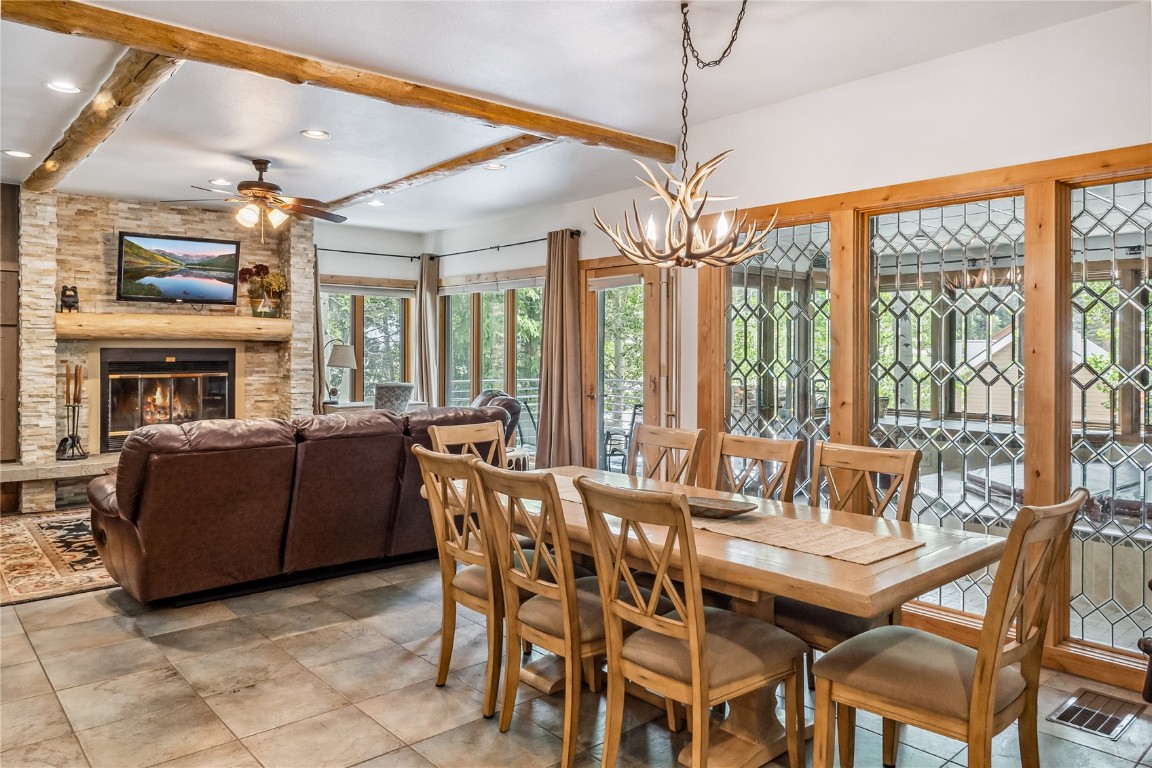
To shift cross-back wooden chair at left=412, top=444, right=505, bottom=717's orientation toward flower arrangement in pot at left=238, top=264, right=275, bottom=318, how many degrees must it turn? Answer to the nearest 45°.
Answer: approximately 45° to its left

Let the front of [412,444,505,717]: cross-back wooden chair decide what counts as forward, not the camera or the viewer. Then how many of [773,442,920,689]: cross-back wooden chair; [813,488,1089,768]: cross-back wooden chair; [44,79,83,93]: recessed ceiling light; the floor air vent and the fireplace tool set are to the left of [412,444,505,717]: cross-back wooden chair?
2

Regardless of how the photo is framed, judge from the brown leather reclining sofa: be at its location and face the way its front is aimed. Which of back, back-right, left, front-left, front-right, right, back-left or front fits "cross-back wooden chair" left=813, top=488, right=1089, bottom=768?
back

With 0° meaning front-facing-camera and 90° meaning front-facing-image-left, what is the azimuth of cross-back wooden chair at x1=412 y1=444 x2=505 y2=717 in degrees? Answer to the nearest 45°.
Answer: approximately 225°

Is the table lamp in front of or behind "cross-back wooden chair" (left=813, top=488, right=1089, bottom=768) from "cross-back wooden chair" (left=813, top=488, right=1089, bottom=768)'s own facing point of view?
in front

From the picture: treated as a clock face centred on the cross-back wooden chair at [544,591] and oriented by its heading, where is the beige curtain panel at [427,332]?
The beige curtain panel is roughly at 10 o'clock from the cross-back wooden chair.

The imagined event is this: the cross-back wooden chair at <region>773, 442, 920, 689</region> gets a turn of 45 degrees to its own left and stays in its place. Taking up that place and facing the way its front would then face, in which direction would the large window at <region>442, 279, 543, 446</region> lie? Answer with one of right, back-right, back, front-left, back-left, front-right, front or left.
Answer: back-right

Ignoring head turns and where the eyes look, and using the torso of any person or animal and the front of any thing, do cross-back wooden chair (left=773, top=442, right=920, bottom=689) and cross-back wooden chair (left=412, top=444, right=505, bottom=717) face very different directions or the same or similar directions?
very different directions

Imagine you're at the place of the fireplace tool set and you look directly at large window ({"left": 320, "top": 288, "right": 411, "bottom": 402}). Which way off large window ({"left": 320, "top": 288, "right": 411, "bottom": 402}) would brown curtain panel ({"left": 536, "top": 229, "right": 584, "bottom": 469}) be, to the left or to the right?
right

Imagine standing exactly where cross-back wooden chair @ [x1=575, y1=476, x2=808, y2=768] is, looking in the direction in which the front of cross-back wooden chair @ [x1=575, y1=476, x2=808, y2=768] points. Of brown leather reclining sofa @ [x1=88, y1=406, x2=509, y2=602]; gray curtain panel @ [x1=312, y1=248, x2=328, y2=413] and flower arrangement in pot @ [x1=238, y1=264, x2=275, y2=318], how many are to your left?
3

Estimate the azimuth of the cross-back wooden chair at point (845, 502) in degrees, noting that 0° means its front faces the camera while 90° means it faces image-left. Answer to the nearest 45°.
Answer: approximately 45°

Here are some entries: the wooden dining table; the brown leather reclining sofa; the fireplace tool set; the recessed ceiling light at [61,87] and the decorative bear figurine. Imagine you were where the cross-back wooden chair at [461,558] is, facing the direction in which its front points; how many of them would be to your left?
4

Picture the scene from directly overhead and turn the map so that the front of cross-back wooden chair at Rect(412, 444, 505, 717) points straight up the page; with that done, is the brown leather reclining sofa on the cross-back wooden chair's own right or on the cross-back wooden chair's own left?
on the cross-back wooden chair's own left

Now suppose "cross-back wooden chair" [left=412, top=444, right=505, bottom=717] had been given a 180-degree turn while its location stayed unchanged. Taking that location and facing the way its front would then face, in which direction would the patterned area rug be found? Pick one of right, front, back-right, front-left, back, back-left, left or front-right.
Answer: right

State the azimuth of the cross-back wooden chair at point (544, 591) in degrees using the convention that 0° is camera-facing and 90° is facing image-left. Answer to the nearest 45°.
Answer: approximately 225°

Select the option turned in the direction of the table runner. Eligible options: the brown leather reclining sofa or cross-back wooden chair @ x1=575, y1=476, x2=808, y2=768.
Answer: the cross-back wooden chair

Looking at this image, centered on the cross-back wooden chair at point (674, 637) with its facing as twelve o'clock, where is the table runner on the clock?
The table runner is roughly at 12 o'clock from the cross-back wooden chair.

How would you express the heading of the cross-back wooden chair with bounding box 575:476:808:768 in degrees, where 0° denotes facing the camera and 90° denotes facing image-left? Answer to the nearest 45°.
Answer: approximately 225°

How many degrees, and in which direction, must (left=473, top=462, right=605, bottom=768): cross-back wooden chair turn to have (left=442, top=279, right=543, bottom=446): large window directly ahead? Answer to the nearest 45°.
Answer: approximately 45° to its left
